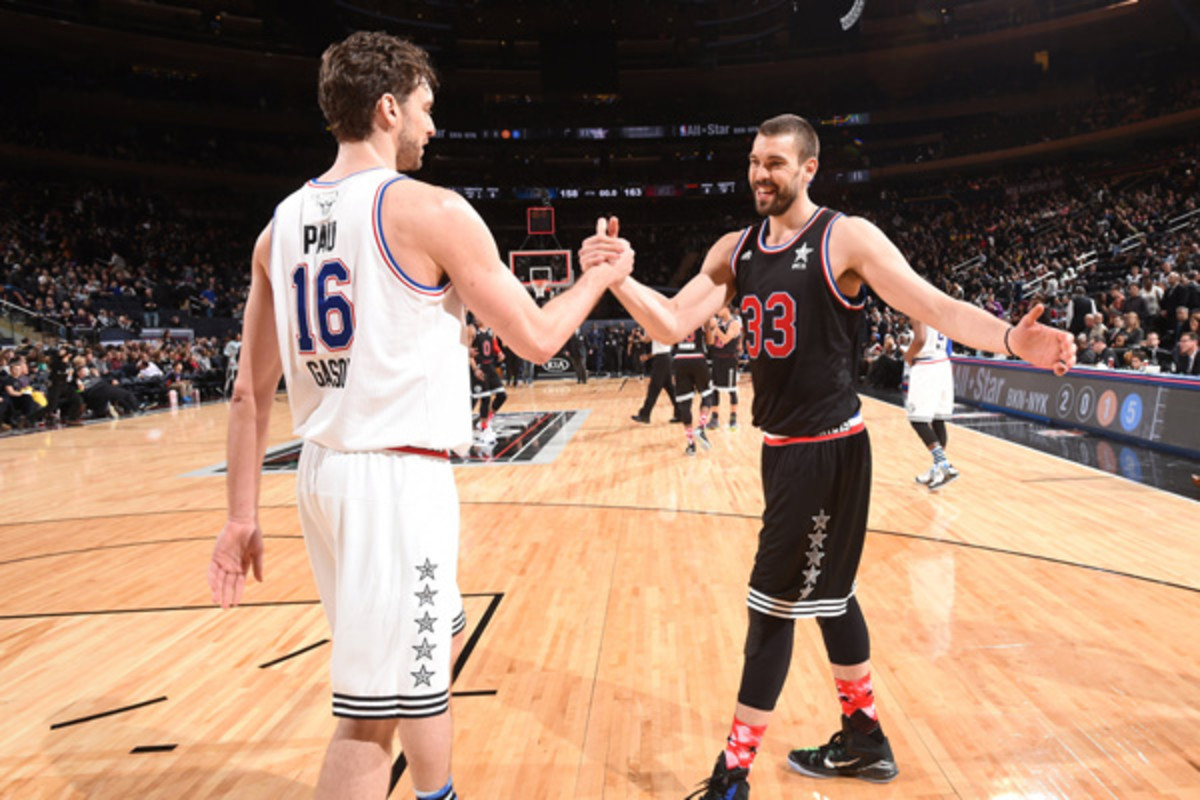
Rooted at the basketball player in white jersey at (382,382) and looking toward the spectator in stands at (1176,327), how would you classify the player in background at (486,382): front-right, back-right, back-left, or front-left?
front-left

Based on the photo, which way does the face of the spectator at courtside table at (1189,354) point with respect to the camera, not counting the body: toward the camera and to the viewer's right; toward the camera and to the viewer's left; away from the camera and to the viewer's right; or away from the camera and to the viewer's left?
toward the camera and to the viewer's left

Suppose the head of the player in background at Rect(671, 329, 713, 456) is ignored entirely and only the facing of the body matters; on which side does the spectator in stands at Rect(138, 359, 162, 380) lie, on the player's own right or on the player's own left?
on the player's own left

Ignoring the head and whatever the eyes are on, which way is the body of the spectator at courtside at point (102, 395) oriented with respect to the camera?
to the viewer's right

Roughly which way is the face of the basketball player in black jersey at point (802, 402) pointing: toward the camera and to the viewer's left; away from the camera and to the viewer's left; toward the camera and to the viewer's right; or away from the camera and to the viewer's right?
toward the camera and to the viewer's left

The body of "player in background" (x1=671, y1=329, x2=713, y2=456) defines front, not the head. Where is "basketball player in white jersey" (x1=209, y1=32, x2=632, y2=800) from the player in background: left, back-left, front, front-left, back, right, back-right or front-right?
back

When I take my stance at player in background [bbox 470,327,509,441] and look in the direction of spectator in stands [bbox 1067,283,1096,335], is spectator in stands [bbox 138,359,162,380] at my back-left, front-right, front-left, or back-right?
back-left

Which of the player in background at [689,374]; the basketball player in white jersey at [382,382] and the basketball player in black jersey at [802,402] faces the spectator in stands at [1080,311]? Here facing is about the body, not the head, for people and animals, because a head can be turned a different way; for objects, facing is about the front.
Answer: the basketball player in white jersey

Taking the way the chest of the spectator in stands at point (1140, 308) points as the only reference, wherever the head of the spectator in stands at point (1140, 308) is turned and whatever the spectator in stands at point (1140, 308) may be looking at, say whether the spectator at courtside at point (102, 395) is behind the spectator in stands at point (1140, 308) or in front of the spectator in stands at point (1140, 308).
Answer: in front

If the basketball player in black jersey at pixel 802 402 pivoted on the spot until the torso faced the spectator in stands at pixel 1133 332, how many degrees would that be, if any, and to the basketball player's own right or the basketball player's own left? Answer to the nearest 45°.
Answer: approximately 135° to the basketball player's own right

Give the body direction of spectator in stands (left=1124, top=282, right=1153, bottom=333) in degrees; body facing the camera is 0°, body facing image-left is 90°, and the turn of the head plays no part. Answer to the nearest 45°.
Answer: approximately 45°

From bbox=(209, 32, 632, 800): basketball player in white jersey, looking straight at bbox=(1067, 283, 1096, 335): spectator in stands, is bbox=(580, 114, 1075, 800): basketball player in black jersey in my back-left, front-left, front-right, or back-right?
front-right

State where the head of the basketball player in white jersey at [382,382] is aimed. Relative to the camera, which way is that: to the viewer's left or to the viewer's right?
to the viewer's right

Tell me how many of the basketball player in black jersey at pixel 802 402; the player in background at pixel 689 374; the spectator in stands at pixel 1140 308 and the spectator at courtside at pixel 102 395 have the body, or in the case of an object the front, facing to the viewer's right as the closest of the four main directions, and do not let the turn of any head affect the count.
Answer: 1

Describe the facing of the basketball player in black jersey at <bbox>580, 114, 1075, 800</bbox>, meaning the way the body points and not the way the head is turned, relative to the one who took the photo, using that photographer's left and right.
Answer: facing the viewer and to the left of the viewer

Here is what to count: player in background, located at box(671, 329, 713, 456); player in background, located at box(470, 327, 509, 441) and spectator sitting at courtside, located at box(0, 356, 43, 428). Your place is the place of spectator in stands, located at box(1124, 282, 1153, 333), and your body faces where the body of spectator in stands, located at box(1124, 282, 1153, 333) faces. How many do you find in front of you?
3

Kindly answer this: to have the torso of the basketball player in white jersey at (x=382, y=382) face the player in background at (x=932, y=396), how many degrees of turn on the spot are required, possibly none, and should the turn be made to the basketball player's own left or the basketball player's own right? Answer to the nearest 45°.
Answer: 0° — they already face them

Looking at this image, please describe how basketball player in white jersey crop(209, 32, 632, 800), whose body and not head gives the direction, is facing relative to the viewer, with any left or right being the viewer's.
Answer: facing away from the viewer and to the right of the viewer
